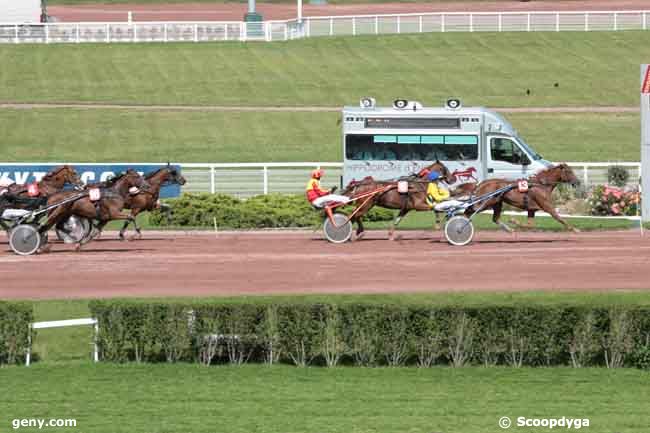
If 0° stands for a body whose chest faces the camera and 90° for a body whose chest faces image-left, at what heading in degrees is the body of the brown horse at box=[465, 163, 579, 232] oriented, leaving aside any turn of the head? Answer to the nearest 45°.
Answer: approximately 270°

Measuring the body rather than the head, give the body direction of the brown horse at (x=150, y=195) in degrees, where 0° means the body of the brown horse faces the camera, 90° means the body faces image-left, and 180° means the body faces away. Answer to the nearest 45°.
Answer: approximately 270°

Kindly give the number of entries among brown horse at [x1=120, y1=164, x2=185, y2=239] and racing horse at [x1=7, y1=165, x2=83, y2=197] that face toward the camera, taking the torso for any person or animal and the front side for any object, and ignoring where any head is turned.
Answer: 0

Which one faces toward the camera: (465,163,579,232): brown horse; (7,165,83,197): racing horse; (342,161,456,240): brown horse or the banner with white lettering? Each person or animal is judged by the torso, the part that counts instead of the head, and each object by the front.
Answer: the banner with white lettering

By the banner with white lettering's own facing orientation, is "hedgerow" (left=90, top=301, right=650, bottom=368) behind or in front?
in front

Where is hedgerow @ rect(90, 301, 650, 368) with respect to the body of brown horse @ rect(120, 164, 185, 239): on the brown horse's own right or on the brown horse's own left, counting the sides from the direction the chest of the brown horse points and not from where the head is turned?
on the brown horse's own right

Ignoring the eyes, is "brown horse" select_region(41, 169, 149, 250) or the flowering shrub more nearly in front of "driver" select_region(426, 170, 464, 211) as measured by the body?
the flowering shrub

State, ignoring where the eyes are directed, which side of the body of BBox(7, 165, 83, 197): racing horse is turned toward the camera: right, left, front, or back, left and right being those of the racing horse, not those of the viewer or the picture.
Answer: right

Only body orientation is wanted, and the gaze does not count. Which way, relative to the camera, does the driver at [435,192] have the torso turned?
to the viewer's right

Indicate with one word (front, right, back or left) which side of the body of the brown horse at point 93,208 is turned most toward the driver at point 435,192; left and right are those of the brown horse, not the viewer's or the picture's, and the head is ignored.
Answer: front

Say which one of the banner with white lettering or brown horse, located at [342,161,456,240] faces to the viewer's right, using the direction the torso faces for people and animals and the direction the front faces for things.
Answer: the brown horse

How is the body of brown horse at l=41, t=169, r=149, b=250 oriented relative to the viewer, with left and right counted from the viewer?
facing to the right of the viewer

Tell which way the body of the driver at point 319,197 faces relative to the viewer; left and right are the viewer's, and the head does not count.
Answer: facing to the right of the viewer
